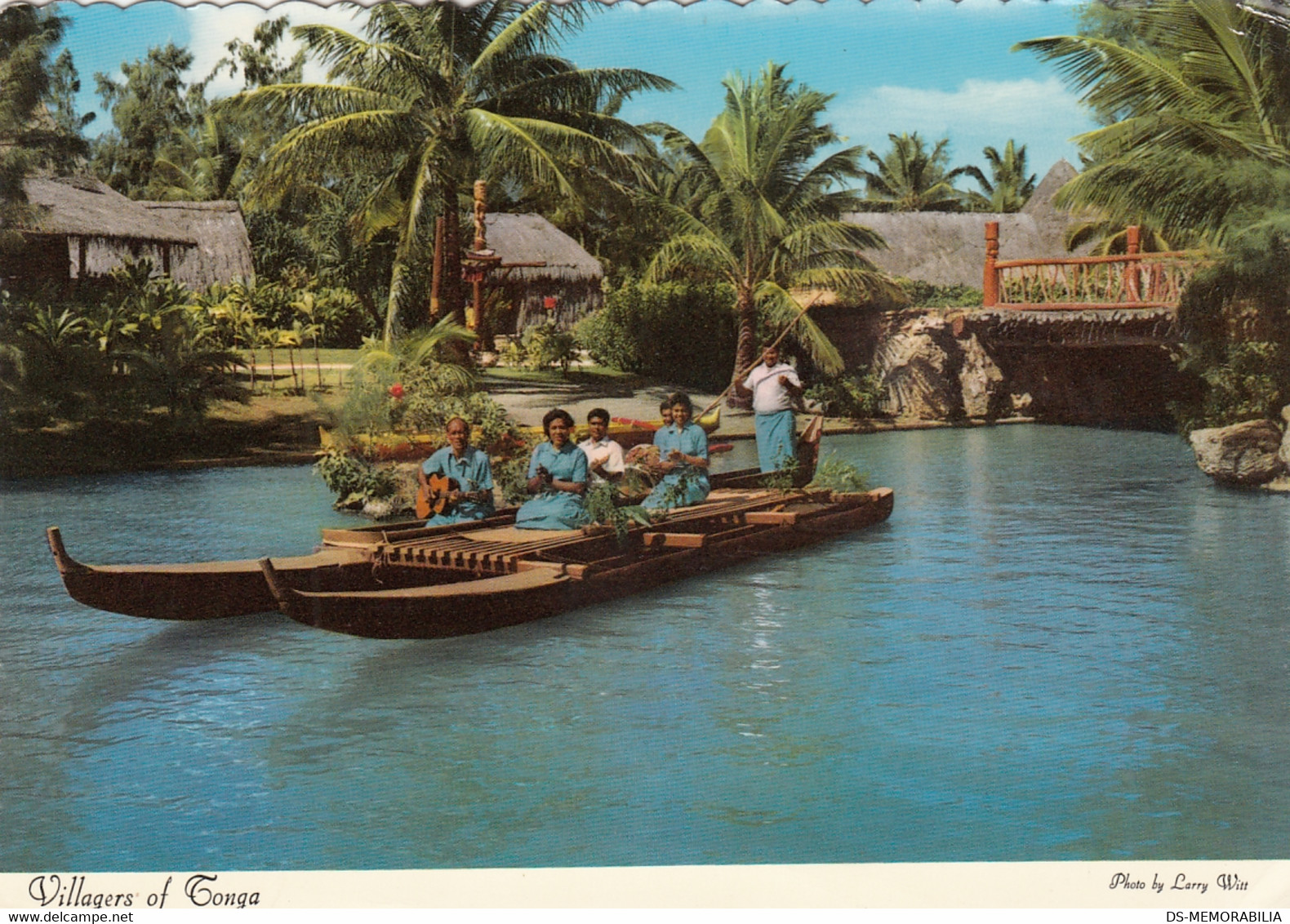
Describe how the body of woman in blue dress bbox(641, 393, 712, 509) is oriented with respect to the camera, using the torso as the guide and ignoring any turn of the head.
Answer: toward the camera

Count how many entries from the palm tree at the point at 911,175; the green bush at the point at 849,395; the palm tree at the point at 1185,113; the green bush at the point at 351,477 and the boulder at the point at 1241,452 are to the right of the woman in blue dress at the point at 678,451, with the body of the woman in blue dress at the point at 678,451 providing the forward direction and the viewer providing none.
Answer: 1

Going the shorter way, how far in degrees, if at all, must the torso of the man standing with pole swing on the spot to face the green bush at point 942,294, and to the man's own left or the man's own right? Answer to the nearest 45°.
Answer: approximately 180°

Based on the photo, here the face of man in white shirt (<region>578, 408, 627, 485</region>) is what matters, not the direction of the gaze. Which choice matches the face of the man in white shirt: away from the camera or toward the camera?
toward the camera

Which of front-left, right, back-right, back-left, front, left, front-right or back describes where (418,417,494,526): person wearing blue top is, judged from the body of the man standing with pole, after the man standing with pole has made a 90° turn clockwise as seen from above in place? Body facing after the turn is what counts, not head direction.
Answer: front-left

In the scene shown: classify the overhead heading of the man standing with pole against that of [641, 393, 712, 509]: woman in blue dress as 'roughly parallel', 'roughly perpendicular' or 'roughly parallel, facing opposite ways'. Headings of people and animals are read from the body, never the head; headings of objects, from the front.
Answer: roughly parallel

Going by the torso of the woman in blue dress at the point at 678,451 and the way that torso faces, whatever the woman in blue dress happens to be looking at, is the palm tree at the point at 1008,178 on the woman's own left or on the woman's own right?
on the woman's own left

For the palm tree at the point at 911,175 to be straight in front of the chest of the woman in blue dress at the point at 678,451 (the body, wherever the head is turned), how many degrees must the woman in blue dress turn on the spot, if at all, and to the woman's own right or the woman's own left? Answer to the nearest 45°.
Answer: approximately 135° to the woman's own left

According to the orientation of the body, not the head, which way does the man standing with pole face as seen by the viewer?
toward the camera

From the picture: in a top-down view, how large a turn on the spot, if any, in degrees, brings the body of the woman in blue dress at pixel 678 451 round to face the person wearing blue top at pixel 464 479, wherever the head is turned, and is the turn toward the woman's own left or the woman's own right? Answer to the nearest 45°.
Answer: approximately 45° to the woman's own right

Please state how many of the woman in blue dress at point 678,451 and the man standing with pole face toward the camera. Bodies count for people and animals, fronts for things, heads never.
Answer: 2

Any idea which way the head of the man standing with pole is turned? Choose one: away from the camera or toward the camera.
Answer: toward the camera

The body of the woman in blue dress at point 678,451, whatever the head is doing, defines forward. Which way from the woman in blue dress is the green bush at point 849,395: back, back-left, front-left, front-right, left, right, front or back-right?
back-left

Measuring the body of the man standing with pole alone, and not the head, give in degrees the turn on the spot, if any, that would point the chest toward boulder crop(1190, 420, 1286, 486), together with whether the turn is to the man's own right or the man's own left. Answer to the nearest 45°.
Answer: approximately 90° to the man's own left
